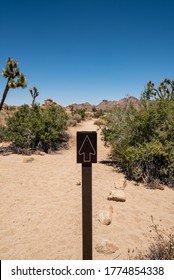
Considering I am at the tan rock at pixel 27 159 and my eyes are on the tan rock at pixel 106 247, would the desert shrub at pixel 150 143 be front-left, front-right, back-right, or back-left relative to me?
front-left

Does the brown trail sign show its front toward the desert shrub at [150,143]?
no

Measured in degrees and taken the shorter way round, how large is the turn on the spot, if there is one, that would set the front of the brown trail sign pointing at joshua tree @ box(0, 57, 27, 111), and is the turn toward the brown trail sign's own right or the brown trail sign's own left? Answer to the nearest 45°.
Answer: approximately 180°

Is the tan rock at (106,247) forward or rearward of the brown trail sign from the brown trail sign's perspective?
rearward

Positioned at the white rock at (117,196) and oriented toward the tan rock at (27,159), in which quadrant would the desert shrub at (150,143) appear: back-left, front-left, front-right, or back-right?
front-right

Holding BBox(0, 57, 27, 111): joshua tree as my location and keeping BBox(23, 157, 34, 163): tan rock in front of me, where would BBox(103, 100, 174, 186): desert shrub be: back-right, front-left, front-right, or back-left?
front-left

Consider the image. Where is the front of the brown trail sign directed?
toward the camera

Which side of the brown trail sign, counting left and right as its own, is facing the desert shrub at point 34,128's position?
back

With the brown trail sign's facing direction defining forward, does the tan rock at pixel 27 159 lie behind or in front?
behind

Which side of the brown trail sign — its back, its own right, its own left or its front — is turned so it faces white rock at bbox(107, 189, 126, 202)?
back
